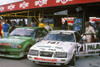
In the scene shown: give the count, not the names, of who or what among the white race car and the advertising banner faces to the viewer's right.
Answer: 0

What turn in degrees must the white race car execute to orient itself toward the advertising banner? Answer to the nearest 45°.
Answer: approximately 135° to its right

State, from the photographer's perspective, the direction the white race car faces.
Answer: facing the viewer and to the left of the viewer

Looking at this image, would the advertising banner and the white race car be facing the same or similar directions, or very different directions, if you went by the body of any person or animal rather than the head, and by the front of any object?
same or similar directions

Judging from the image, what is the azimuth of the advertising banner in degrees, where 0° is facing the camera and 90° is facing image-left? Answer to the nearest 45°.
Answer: approximately 45°
